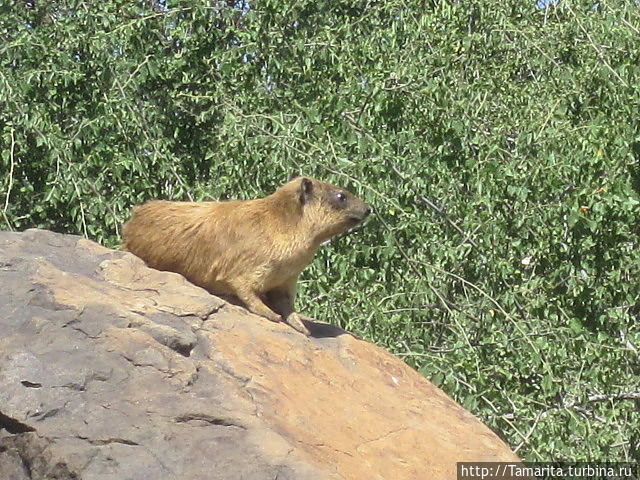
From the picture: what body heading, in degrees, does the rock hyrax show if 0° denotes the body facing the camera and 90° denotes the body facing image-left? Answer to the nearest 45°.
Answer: approximately 270°
